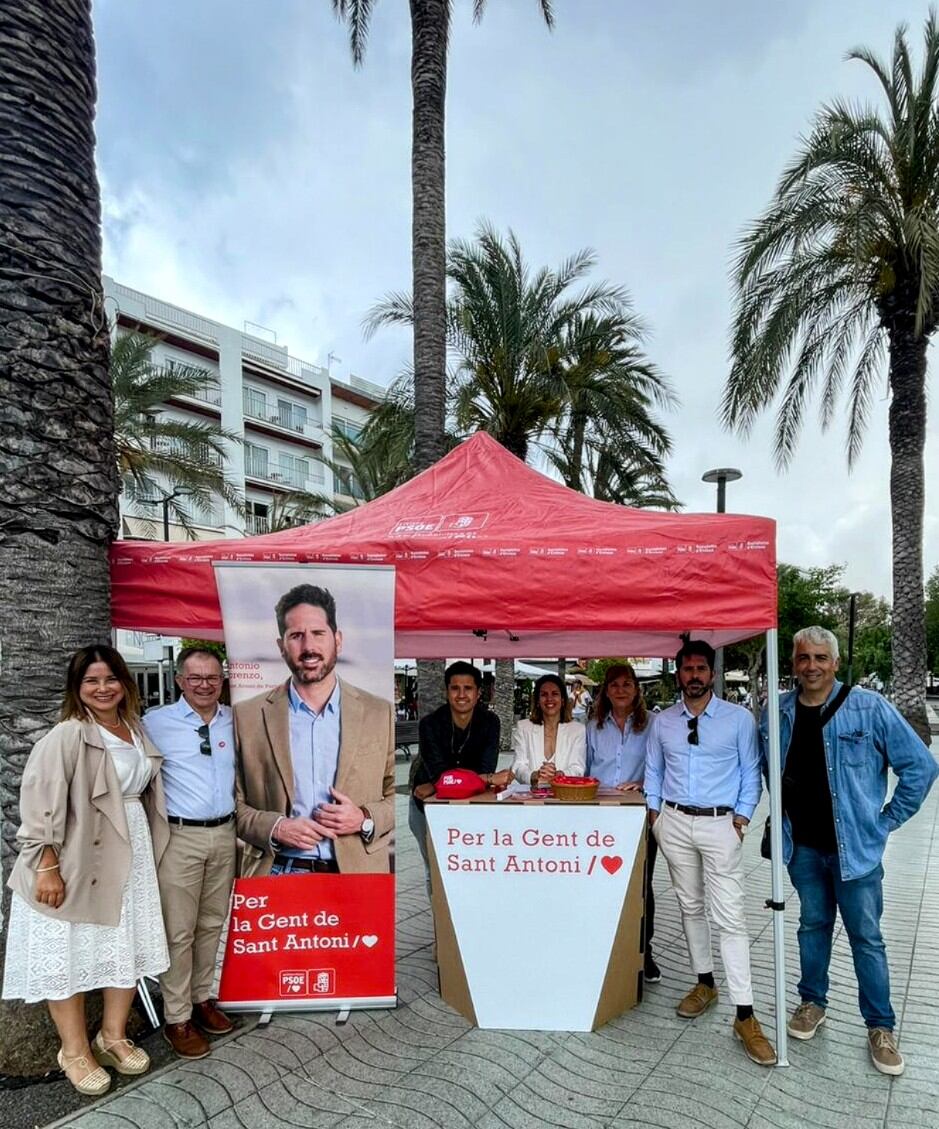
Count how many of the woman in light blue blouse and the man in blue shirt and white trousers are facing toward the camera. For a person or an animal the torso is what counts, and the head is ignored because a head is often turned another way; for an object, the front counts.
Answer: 2

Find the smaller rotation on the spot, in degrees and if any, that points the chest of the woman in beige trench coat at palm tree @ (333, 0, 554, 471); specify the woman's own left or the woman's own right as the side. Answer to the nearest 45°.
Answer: approximately 90° to the woman's own left

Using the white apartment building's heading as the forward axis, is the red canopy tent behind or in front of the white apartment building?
in front

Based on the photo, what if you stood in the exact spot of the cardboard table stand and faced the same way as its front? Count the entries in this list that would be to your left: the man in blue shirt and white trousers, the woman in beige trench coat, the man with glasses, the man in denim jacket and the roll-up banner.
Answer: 2

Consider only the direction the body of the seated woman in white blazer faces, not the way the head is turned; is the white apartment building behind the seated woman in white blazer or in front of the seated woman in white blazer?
behind

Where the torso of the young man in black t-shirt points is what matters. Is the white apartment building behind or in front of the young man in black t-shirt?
behind

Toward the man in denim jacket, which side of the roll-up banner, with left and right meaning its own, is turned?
left

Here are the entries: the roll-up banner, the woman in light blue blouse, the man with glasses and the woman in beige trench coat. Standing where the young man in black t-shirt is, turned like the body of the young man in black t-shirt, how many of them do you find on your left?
1

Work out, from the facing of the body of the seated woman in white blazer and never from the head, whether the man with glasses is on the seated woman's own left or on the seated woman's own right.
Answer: on the seated woman's own right

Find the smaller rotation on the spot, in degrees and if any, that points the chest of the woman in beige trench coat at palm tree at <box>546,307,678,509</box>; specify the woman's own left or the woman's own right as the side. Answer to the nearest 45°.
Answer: approximately 90° to the woman's own left

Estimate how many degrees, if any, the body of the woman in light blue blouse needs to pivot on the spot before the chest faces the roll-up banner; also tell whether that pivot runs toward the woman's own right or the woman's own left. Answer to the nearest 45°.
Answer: approximately 45° to the woman's own right
